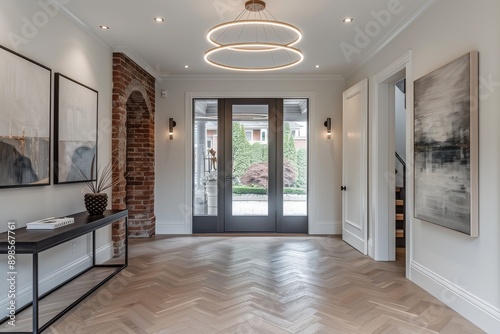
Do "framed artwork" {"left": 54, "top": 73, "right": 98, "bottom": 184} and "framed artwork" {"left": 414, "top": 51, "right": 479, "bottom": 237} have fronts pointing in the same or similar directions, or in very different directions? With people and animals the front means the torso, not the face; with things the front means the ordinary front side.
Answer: very different directions

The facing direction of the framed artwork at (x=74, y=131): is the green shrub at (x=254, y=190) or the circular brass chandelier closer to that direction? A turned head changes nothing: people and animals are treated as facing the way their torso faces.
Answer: the circular brass chandelier

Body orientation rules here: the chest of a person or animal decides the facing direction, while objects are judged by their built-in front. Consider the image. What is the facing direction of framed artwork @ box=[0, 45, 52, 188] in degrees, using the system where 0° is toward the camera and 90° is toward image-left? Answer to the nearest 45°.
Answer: approximately 315°

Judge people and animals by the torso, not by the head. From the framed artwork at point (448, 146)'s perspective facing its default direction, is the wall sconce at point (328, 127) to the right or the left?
on its right

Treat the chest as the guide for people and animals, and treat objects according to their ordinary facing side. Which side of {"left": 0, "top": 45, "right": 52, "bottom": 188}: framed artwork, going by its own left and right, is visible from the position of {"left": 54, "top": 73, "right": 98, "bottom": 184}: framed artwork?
left

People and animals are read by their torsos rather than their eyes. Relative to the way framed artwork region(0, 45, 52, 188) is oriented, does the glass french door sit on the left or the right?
on its left
